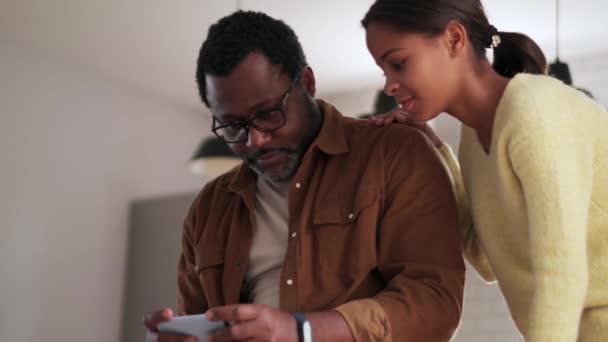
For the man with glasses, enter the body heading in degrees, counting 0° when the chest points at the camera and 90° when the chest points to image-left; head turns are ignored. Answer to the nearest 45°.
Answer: approximately 45°
